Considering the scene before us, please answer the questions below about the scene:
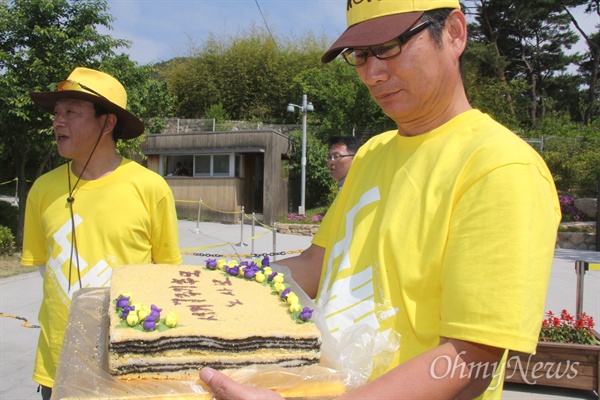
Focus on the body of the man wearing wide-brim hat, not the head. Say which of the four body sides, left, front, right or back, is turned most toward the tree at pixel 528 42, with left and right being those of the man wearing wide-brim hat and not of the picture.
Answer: back

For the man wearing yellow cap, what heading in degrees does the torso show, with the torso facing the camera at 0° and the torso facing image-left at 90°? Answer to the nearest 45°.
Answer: approximately 45°

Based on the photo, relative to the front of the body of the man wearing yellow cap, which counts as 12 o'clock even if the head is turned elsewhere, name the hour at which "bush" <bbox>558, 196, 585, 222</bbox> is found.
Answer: The bush is roughly at 5 o'clock from the man wearing yellow cap.

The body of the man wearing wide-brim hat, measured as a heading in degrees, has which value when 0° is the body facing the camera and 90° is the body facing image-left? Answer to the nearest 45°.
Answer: approximately 45°
